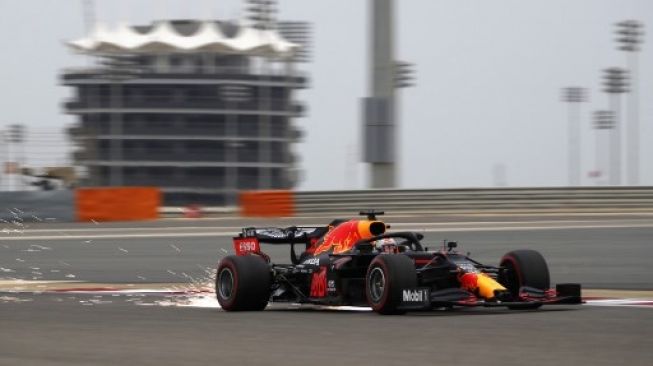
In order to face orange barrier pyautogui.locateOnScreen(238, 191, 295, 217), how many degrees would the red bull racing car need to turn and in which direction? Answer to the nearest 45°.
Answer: approximately 135° to its left

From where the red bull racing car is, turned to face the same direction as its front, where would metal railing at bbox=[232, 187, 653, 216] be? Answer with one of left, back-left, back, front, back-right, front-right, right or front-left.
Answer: back-left

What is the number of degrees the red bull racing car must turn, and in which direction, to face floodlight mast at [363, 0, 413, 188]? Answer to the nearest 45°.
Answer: approximately 135° to its left

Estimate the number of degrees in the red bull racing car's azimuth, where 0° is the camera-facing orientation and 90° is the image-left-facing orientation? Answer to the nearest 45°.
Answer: approximately 315°
